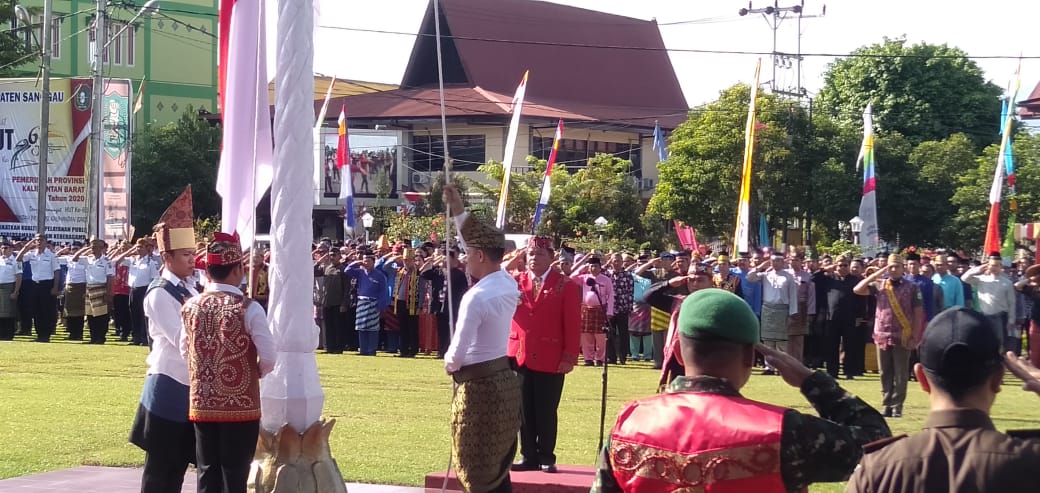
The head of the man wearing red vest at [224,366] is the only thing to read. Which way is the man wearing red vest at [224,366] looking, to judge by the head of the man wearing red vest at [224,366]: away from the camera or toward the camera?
away from the camera

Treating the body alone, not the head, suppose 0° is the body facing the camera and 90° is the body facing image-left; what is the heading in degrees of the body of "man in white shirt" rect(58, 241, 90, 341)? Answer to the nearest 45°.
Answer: approximately 0°

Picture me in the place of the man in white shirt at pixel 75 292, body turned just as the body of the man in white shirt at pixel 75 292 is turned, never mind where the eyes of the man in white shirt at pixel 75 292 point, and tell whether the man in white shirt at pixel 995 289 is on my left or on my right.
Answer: on my left

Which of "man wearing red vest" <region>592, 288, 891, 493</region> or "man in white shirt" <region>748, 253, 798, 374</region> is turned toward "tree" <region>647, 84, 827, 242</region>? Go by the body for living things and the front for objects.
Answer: the man wearing red vest

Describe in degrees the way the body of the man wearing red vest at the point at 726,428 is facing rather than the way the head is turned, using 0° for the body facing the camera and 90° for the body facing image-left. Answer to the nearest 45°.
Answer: approximately 180°

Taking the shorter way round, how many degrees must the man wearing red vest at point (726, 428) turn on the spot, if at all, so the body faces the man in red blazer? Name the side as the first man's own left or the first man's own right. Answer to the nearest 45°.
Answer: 0° — they already face them

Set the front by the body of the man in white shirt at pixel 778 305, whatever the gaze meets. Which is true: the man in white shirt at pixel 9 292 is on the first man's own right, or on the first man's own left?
on the first man's own right

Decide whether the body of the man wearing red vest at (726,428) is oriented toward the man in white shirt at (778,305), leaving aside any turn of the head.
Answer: yes

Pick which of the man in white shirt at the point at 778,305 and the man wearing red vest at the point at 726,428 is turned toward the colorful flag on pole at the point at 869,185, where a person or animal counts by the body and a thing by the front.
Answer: the man wearing red vest
